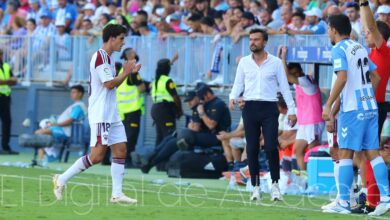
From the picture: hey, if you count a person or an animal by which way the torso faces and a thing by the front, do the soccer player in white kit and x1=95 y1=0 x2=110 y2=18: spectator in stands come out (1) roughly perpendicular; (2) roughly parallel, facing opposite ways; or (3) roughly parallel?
roughly perpendicular

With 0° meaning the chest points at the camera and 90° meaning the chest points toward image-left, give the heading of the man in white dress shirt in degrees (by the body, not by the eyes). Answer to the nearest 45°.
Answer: approximately 0°

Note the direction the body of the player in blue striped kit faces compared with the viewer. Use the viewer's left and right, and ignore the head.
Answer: facing away from the viewer and to the left of the viewer

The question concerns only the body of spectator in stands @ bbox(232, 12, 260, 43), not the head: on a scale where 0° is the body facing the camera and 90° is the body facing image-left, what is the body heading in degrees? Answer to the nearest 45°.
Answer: approximately 45°

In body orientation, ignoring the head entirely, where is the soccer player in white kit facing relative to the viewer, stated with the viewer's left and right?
facing to the right of the viewer

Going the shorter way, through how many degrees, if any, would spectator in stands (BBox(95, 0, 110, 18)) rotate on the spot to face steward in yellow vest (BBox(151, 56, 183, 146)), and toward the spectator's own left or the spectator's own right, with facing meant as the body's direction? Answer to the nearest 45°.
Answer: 0° — they already face them

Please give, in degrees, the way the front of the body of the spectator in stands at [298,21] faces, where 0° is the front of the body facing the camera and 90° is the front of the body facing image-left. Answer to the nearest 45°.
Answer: approximately 45°
